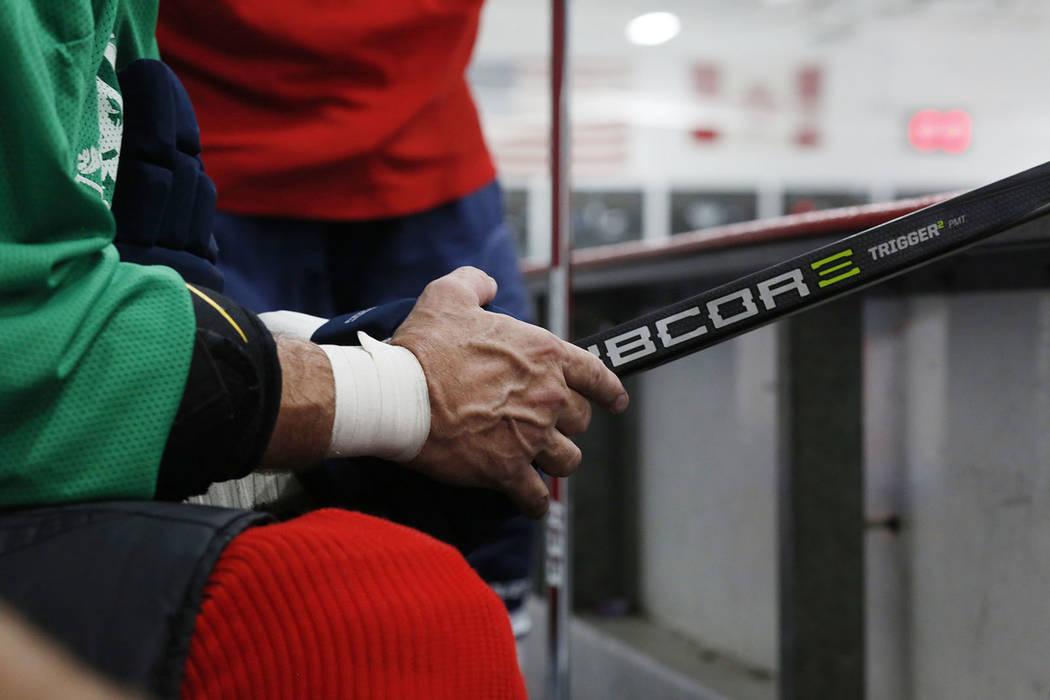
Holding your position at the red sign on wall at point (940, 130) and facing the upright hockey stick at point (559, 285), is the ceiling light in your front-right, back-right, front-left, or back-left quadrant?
front-right

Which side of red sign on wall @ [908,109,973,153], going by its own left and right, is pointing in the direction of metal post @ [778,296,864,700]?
front

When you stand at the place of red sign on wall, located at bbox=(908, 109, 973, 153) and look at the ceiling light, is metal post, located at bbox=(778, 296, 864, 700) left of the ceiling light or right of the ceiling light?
left

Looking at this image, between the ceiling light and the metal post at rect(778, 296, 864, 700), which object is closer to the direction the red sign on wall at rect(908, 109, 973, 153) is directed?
the metal post

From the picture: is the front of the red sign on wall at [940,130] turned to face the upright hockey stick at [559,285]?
yes

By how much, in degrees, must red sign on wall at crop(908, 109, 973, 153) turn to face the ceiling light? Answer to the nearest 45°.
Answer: approximately 45° to its right

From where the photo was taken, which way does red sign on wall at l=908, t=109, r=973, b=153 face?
toward the camera

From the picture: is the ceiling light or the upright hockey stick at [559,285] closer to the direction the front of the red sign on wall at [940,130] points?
the upright hockey stick
